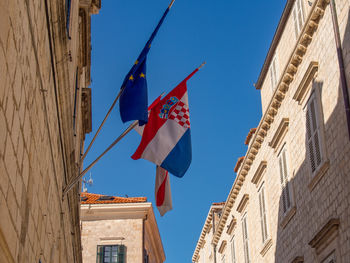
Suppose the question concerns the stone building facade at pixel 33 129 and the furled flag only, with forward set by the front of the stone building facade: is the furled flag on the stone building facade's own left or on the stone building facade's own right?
on the stone building facade's own left

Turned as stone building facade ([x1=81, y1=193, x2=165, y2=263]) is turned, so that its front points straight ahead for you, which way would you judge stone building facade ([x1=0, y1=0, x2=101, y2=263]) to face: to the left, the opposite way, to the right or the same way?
to the left

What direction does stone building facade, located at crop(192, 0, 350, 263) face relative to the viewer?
to the viewer's left

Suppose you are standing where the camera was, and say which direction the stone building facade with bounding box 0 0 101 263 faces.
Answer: facing to the right of the viewer

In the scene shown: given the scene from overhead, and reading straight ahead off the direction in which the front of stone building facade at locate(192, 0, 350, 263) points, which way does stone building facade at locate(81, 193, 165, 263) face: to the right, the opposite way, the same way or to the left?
to the left

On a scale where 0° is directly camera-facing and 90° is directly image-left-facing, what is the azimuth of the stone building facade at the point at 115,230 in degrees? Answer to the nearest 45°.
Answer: approximately 0°

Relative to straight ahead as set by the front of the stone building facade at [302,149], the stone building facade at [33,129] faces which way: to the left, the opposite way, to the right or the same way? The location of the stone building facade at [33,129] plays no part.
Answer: the opposite way

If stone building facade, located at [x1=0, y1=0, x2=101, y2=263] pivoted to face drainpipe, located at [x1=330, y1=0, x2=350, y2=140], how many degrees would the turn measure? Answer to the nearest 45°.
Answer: approximately 45° to its left

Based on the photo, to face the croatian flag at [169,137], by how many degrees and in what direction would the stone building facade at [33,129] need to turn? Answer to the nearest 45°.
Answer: approximately 45° to its left

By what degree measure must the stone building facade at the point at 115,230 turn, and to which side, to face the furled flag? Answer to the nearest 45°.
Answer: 0° — it already faces it

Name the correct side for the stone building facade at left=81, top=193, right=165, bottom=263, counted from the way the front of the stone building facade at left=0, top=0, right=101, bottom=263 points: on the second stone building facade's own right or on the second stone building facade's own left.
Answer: on the second stone building facade's own left

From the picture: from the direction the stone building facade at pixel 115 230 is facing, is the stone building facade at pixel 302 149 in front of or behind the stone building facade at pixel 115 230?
in front

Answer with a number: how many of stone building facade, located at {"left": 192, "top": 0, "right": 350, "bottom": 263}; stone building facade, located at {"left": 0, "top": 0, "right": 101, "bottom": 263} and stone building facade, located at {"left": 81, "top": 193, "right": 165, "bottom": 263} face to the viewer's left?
1
